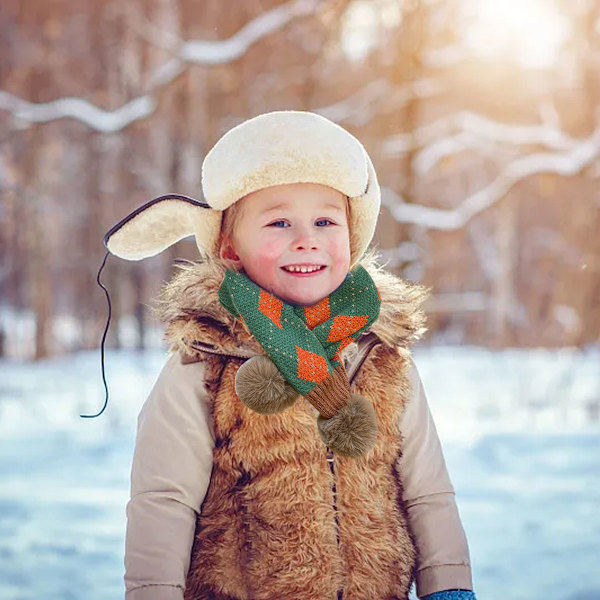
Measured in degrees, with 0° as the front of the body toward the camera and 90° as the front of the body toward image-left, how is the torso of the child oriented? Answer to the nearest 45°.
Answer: approximately 0°
